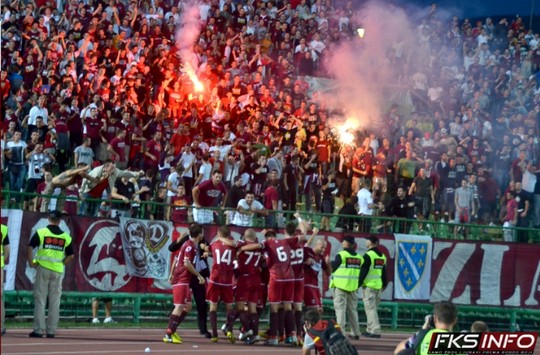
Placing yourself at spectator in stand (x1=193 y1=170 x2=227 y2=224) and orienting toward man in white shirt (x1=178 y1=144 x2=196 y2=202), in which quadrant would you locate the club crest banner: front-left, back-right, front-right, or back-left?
back-left

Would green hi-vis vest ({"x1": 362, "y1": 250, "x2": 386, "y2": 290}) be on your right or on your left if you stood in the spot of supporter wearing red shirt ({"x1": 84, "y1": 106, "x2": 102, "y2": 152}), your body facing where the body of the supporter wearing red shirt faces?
on your left

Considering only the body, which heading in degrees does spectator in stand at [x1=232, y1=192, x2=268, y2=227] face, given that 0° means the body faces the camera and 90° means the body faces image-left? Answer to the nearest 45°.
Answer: approximately 0°

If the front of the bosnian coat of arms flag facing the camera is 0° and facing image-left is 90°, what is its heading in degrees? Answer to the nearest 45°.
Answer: approximately 0°
